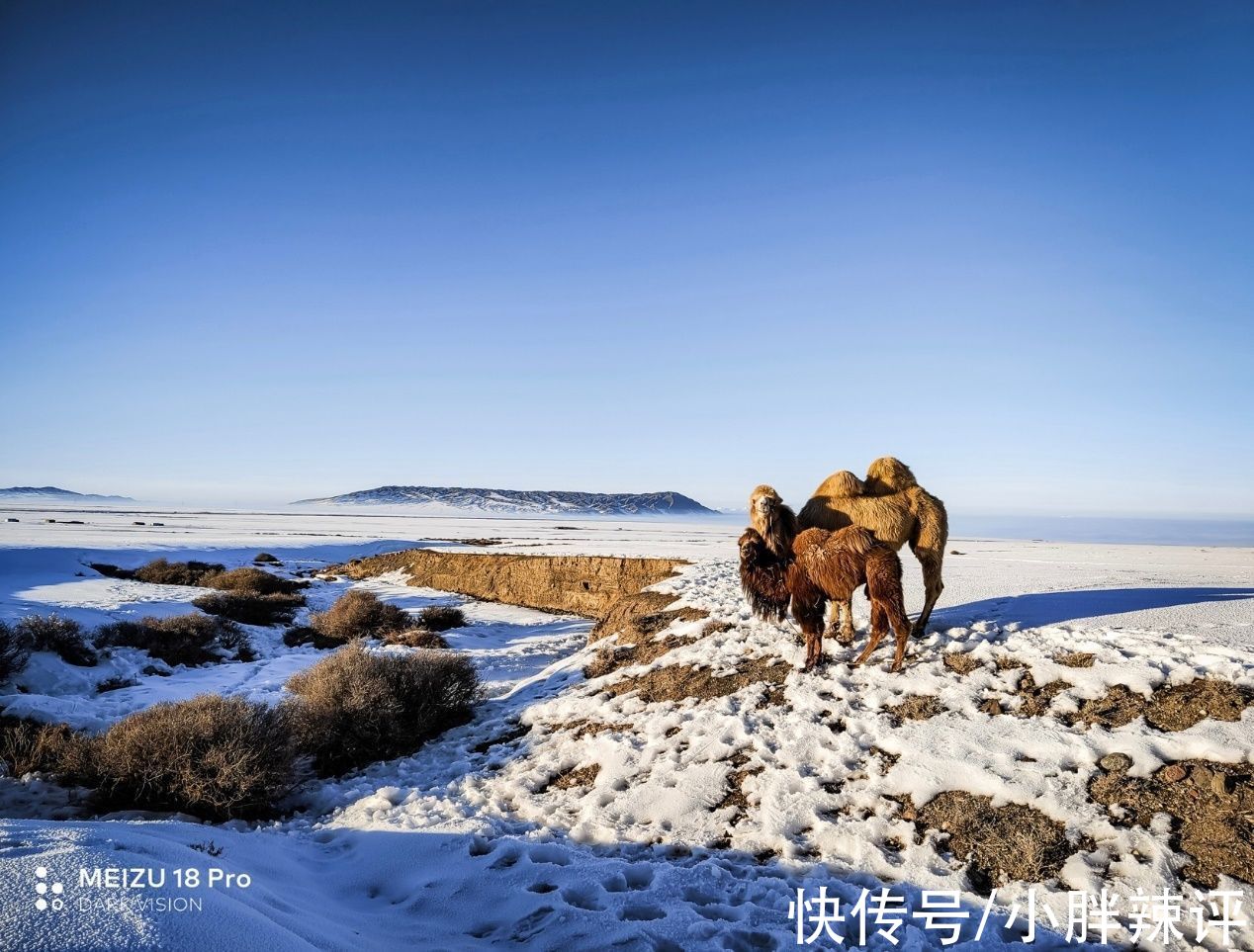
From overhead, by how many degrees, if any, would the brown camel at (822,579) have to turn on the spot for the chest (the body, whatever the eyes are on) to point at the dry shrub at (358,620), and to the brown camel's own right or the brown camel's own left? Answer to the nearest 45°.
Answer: approximately 45° to the brown camel's own right

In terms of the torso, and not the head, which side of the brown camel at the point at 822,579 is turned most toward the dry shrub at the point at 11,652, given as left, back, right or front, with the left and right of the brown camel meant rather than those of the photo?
front

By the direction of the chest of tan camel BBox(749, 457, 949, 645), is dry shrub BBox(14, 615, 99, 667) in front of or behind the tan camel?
in front

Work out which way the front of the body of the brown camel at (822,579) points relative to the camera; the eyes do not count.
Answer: to the viewer's left

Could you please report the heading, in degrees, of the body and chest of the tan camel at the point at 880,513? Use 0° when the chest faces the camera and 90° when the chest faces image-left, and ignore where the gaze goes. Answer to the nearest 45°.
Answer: approximately 90°

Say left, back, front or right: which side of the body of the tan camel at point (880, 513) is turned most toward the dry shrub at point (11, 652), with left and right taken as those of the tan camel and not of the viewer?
front

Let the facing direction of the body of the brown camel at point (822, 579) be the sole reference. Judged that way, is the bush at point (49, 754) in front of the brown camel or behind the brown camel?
in front
